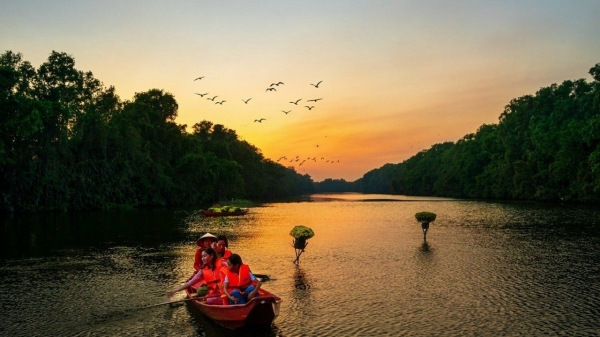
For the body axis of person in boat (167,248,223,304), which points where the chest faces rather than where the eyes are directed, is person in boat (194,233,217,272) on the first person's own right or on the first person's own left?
on the first person's own right

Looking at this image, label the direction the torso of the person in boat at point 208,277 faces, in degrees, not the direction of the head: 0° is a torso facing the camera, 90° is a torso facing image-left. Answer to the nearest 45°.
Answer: approximately 45°
